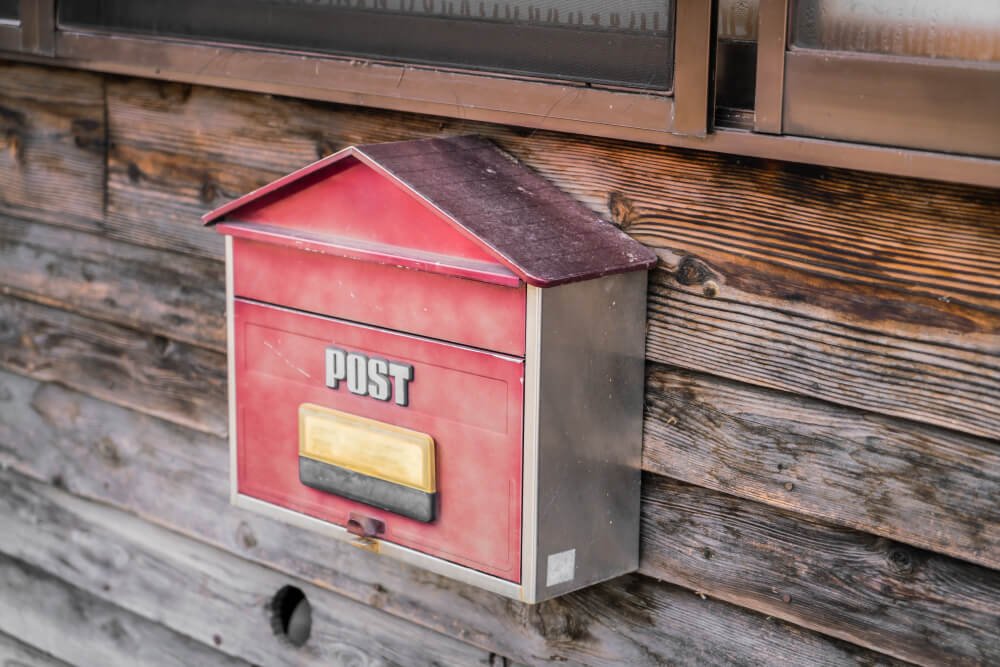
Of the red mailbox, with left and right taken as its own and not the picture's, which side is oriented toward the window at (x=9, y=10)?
right

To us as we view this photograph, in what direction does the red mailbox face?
facing the viewer and to the left of the viewer
